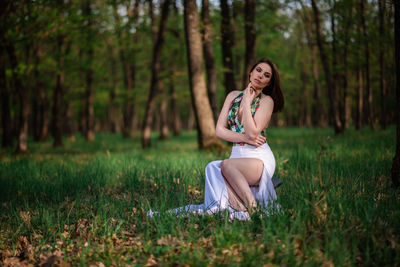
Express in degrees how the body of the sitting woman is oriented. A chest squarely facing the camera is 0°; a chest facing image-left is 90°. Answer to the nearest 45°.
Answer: approximately 45°

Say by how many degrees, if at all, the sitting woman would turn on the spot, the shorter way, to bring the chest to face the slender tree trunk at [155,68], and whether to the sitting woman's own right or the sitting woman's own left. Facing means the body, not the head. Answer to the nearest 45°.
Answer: approximately 135° to the sitting woman's own right

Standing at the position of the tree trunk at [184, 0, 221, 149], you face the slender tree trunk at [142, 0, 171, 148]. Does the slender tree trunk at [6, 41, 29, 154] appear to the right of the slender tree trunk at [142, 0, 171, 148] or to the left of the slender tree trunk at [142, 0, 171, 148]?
left

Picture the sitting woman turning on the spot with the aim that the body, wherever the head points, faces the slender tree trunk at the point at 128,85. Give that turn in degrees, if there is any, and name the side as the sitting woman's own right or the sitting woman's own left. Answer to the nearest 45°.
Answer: approximately 135° to the sitting woman's own right

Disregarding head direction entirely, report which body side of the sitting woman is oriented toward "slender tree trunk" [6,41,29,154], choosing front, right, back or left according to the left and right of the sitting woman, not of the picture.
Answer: right

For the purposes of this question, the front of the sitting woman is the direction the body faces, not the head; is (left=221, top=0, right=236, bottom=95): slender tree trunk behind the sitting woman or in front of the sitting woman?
behind

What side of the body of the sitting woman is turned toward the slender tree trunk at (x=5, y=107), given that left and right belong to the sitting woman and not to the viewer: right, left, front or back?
right
